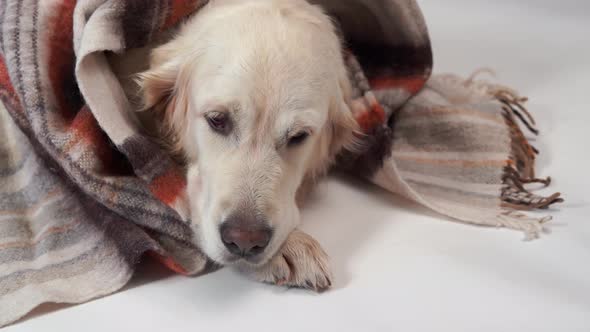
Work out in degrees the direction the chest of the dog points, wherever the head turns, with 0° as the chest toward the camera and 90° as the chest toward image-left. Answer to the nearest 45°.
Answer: approximately 0°
